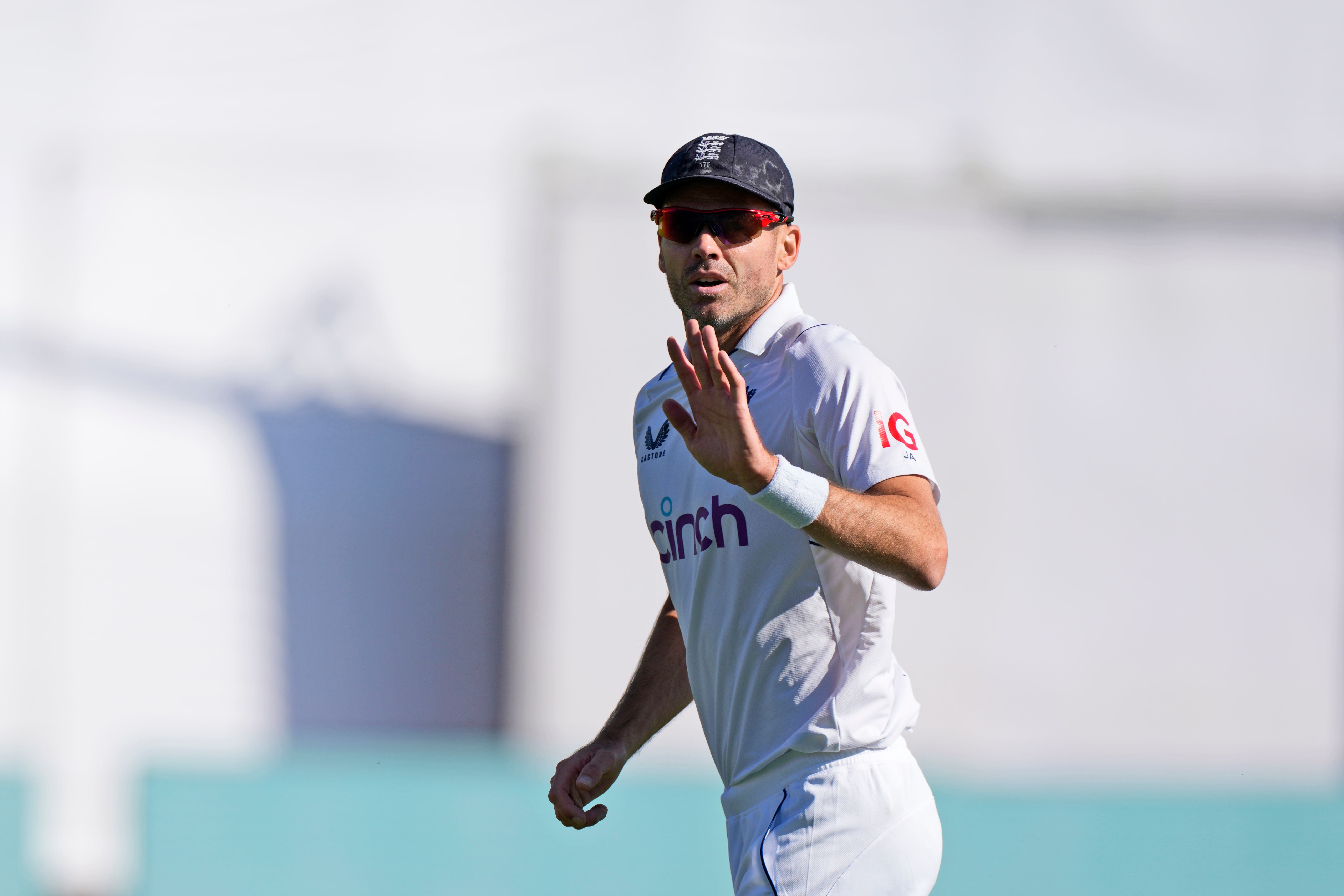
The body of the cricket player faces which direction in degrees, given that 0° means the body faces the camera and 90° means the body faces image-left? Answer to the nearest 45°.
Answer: approximately 45°
